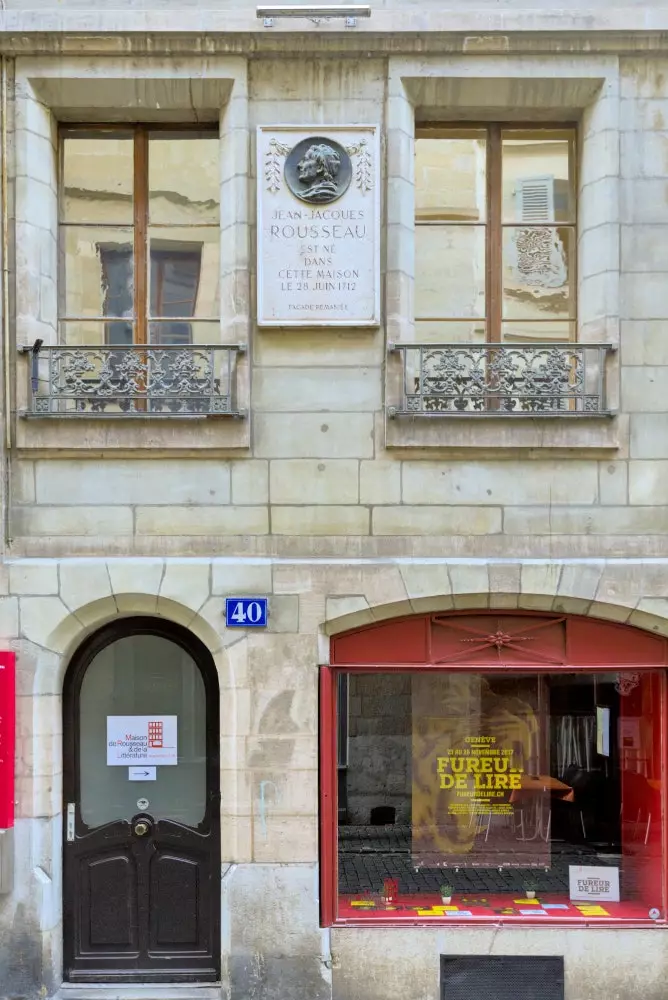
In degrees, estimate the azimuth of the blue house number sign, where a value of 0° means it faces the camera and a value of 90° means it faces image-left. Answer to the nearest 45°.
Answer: approximately 0°

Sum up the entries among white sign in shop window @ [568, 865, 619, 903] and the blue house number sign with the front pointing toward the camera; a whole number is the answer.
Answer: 2

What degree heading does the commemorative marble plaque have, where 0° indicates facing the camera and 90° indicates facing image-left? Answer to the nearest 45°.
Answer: approximately 0°
